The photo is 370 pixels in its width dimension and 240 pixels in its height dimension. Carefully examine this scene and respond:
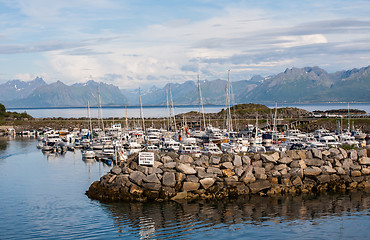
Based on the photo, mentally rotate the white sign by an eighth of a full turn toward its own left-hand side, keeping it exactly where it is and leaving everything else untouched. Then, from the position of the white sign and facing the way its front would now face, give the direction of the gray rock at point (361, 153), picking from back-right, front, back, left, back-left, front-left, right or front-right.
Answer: front-left

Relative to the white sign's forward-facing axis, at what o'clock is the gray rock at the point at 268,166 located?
The gray rock is roughly at 9 o'clock from the white sign.

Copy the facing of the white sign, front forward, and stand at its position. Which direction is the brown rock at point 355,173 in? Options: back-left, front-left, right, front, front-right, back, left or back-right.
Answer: left

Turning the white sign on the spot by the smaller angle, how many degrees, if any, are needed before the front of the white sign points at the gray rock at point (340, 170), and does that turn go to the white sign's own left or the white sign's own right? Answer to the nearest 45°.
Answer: approximately 90° to the white sign's own left

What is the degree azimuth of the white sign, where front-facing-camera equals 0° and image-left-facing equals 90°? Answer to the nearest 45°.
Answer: approximately 0°

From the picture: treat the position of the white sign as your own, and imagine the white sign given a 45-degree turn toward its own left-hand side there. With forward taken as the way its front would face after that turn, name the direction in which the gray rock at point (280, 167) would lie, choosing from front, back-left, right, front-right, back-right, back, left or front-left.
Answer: front-left

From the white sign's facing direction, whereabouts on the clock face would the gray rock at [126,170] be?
The gray rock is roughly at 3 o'clock from the white sign.

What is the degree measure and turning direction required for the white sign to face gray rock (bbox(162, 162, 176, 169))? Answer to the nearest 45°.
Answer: approximately 90° to its left

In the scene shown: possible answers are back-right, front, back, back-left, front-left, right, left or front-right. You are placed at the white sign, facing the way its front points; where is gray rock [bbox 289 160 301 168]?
left

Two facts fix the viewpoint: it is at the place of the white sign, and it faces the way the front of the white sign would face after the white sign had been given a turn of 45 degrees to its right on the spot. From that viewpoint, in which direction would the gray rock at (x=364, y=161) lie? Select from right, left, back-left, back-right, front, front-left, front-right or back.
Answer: back-left

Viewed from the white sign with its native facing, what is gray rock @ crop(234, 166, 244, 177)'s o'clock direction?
The gray rock is roughly at 9 o'clock from the white sign.

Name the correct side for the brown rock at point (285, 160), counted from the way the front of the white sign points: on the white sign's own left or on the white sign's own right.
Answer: on the white sign's own left

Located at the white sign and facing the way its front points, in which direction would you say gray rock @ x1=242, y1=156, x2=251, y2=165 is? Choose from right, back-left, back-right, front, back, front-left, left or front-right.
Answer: left

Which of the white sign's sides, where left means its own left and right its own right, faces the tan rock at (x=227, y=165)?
left
